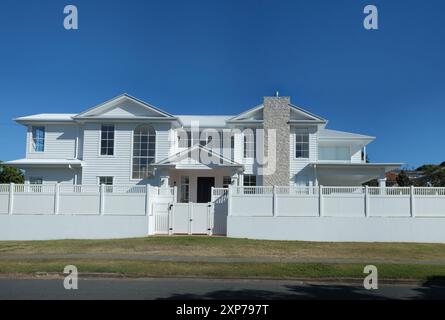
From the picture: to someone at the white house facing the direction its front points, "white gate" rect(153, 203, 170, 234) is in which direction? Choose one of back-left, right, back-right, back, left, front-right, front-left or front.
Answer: front

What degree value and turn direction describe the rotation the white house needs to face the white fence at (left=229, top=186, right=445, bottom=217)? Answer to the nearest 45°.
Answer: approximately 45° to its left

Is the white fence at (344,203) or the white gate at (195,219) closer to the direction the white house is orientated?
the white gate

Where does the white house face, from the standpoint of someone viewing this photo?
facing the viewer

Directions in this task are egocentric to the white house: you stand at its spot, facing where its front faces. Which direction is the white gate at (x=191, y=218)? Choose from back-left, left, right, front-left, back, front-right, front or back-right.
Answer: front

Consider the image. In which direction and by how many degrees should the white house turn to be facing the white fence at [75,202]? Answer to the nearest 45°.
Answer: approximately 45° to its right

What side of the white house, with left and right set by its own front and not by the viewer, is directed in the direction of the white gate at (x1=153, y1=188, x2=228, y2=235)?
front

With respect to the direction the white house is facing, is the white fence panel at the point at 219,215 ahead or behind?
ahead
